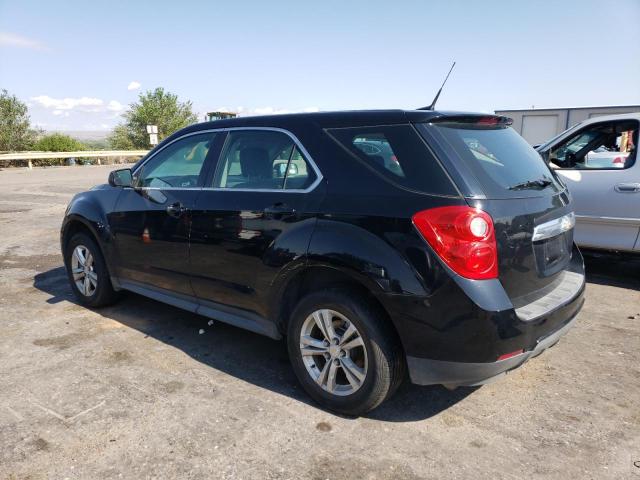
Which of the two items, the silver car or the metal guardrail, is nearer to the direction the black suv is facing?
the metal guardrail

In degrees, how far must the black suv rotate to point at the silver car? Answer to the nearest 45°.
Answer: approximately 90° to its right

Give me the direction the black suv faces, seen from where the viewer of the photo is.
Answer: facing away from the viewer and to the left of the viewer

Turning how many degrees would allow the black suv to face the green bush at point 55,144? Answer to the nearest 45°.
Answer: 0° — it already faces it

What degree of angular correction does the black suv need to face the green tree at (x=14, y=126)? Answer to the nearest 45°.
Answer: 0° — it already faces it

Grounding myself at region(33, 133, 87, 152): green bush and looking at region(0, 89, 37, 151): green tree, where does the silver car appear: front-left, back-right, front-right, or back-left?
back-left
